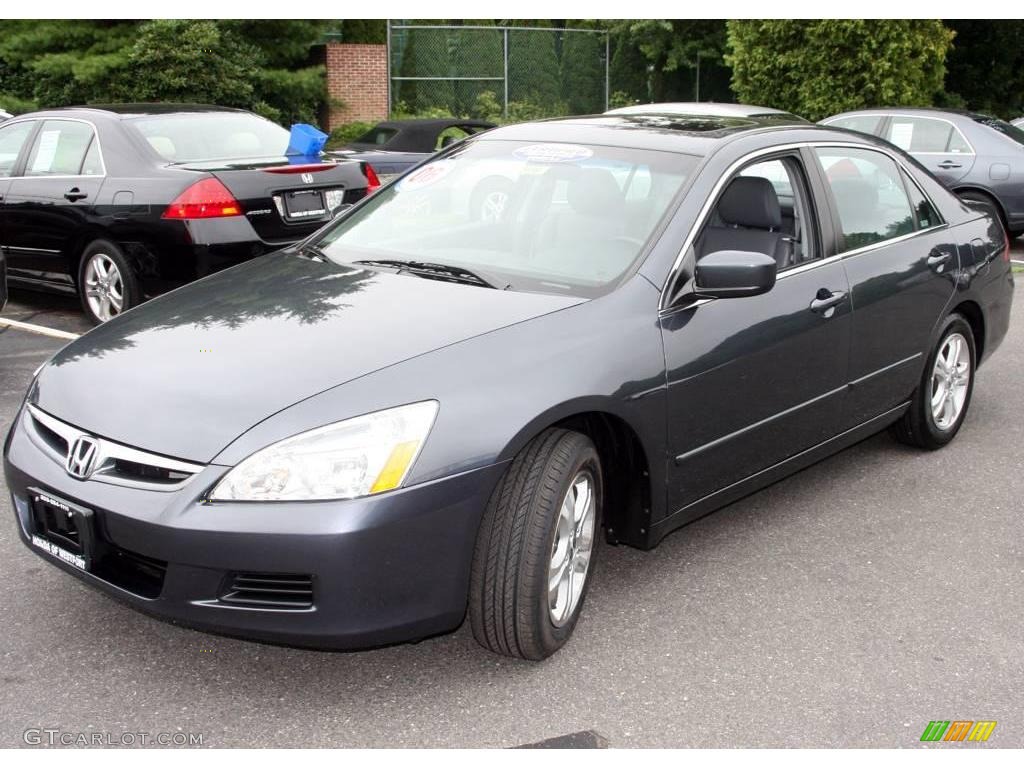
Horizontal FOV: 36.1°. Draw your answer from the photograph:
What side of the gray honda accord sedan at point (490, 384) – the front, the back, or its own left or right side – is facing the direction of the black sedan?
right

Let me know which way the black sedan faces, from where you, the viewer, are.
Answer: facing away from the viewer and to the left of the viewer

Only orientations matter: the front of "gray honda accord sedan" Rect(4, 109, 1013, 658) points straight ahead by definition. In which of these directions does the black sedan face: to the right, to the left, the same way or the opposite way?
to the right

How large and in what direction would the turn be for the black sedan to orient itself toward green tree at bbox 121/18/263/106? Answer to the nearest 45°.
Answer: approximately 45° to its right

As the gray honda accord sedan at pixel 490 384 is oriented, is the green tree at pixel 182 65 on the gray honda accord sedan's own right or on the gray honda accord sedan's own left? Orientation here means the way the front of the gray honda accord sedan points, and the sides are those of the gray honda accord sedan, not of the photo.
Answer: on the gray honda accord sedan's own right

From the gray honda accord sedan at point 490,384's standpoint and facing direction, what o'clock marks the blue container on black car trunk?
The blue container on black car trunk is roughly at 4 o'clock from the gray honda accord sedan.

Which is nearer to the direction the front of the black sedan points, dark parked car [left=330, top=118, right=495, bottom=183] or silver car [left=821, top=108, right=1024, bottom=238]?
the dark parked car

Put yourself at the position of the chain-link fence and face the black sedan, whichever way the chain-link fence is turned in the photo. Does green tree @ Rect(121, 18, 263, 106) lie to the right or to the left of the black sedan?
right

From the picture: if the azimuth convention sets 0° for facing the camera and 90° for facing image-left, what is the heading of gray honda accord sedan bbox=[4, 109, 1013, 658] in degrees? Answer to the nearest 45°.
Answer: approximately 45°
